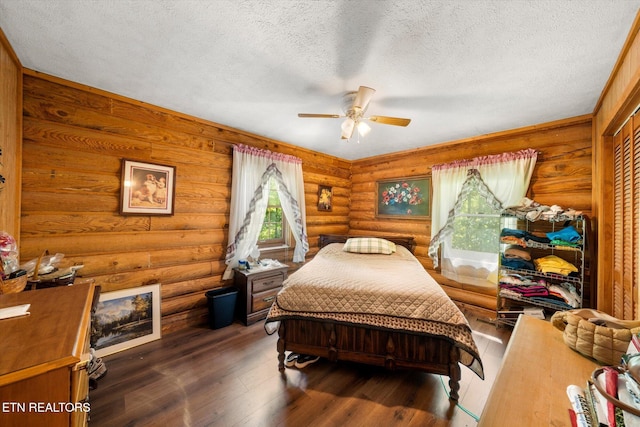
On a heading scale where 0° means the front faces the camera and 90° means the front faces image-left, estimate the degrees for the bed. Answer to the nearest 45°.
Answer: approximately 0°

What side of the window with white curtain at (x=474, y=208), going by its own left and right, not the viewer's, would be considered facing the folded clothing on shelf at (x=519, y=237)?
left

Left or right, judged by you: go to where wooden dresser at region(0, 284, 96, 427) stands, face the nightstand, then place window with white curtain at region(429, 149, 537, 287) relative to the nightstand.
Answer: right

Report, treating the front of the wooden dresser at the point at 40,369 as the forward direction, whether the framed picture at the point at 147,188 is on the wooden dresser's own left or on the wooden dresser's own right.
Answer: on the wooden dresser's own left

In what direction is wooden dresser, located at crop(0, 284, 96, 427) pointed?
to the viewer's right

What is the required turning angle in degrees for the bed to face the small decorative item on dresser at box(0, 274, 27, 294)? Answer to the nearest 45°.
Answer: approximately 45° to its right

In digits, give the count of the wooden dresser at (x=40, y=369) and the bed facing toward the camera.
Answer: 1

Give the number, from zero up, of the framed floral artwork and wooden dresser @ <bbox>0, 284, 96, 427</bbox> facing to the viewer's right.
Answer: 1

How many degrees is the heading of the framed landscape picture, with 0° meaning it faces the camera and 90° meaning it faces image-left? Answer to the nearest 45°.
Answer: approximately 315°
